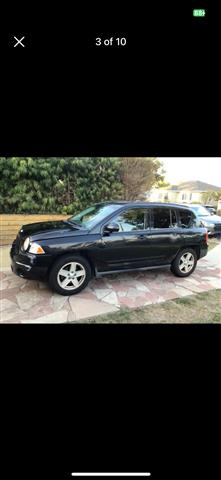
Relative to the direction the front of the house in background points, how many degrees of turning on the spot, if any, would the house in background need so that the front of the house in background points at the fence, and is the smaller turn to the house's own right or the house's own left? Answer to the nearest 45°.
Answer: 0° — it already faces it

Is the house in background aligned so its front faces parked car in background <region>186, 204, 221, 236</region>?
yes

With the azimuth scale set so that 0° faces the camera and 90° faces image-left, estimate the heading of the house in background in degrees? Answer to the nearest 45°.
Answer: approximately 0°
